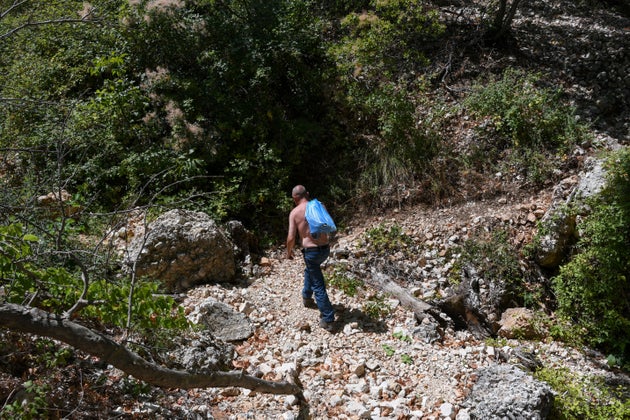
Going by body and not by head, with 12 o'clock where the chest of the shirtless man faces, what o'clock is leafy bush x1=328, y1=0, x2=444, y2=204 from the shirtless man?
The leafy bush is roughly at 2 o'clock from the shirtless man.

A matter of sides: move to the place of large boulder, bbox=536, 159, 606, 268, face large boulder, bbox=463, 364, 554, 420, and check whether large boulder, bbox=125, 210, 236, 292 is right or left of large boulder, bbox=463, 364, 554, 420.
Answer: right

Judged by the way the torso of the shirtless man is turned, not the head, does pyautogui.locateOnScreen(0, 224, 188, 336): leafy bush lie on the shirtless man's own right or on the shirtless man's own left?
on the shirtless man's own left

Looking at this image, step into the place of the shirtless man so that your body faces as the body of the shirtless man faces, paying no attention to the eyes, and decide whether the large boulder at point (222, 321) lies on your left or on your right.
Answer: on your left

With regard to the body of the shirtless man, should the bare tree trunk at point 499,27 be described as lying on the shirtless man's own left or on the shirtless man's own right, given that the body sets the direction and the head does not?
on the shirtless man's own right

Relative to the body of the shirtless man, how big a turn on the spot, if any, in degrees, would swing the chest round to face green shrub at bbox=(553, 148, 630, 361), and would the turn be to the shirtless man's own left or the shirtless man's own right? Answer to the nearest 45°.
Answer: approximately 135° to the shirtless man's own right

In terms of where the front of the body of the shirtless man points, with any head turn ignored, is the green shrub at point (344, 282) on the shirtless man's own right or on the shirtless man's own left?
on the shirtless man's own right

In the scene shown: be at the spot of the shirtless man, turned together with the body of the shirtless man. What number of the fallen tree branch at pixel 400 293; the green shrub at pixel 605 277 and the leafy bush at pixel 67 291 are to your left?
1

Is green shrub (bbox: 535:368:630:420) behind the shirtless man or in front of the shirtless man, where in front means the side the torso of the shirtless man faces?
behind

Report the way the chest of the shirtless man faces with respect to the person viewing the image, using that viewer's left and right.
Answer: facing away from the viewer and to the left of the viewer

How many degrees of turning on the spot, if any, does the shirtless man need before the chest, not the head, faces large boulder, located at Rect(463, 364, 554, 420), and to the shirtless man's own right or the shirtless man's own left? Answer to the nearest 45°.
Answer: approximately 180°
